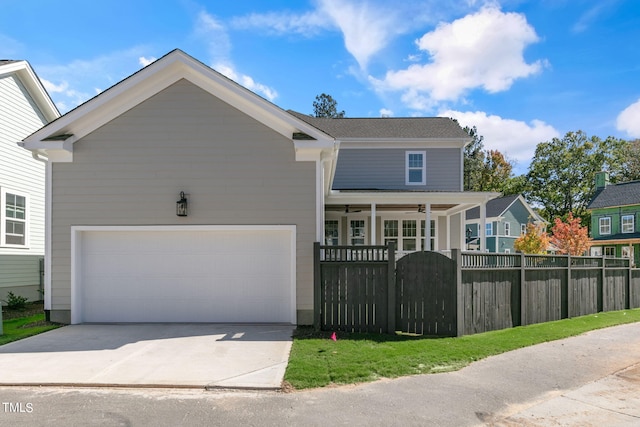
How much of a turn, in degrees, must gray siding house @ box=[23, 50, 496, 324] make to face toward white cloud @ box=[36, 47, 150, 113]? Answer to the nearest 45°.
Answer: approximately 135° to its right

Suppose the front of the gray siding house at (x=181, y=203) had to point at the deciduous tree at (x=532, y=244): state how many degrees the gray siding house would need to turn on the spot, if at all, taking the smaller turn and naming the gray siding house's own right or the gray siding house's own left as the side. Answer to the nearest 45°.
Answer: approximately 135° to the gray siding house's own left

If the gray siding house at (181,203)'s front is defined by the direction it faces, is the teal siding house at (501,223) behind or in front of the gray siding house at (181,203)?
behind

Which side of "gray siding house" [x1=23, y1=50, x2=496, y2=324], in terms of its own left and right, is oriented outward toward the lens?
front

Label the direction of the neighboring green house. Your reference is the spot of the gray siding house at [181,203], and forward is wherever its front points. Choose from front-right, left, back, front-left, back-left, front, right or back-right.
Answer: back-left

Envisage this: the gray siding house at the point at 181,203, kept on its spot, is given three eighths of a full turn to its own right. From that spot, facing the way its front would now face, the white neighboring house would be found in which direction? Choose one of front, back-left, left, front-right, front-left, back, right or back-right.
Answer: front
